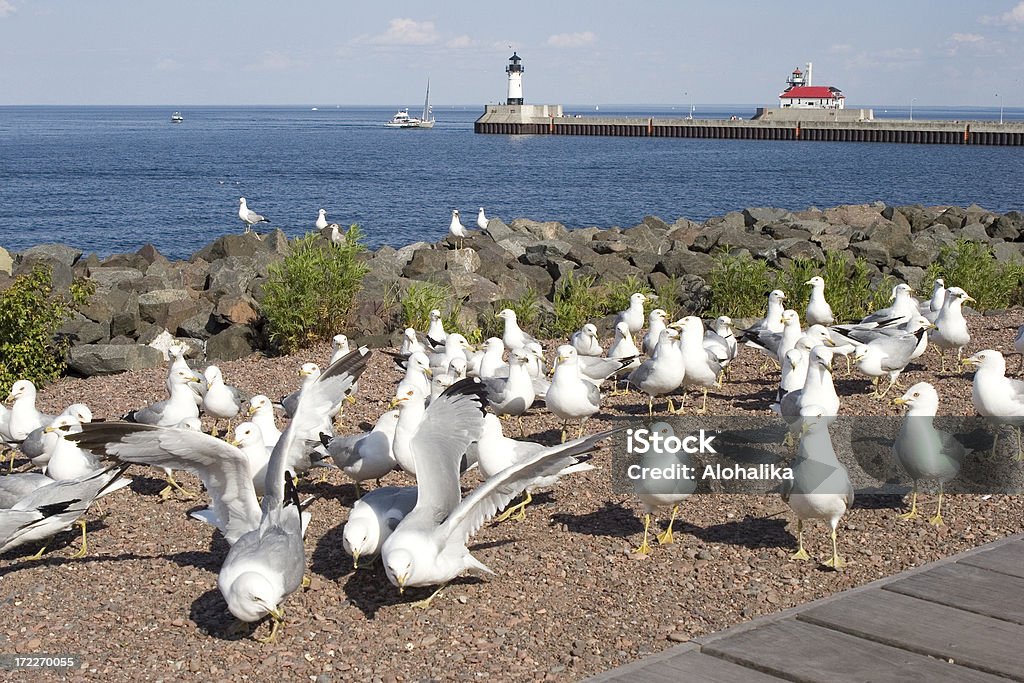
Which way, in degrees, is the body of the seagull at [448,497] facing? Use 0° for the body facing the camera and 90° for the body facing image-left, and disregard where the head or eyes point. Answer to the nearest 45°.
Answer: approximately 45°

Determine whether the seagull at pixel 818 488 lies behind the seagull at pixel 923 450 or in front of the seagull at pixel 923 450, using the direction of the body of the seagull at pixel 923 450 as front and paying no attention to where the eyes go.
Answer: in front

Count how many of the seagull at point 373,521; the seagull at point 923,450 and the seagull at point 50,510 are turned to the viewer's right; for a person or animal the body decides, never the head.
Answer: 0

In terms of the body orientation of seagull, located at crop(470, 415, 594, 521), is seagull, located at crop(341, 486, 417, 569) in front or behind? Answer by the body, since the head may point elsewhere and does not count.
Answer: in front

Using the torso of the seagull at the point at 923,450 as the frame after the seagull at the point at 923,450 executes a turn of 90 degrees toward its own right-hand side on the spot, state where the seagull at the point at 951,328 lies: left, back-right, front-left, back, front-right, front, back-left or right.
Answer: front-right

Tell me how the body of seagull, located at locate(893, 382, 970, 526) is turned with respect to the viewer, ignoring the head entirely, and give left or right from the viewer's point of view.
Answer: facing the viewer and to the left of the viewer

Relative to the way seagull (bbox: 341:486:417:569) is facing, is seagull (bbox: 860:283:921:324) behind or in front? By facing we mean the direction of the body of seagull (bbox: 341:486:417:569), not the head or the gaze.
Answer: behind

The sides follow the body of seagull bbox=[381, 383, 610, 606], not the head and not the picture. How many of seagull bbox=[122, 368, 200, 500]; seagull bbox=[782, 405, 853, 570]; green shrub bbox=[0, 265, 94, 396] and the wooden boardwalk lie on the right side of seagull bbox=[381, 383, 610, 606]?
2

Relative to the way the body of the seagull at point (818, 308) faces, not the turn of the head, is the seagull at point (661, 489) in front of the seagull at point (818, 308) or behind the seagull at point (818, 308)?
in front

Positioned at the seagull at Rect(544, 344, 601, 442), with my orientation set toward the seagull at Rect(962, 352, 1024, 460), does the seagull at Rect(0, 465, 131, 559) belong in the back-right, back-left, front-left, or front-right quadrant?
back-right

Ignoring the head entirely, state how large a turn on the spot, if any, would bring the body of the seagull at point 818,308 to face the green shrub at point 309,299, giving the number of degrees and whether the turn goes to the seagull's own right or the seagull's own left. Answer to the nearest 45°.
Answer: approximately 45° to the seagull's own right

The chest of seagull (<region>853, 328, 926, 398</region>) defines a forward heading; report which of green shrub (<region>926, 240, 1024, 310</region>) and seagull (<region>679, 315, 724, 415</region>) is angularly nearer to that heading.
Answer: the seagull
